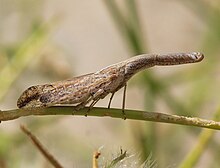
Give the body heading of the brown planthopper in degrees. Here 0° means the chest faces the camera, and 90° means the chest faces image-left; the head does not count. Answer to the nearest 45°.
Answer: approximately 270°
